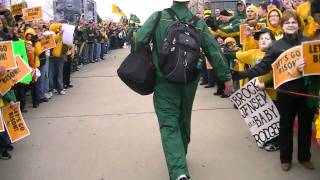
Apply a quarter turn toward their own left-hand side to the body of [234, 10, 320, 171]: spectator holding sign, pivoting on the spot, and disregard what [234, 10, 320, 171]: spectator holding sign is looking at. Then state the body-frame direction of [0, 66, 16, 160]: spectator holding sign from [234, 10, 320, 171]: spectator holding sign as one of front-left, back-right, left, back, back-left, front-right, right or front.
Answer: back

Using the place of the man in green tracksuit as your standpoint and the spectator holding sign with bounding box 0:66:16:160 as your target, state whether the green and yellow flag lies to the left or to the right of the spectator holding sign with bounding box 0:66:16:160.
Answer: right

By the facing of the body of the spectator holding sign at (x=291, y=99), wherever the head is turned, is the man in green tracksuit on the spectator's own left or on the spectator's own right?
on the spectator's own right

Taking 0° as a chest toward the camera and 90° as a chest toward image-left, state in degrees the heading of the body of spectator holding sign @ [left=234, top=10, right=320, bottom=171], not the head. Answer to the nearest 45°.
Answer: approximately 0°

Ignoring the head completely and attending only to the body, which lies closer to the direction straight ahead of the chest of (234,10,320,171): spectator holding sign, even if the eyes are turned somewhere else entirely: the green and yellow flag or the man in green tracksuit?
the man in green tracksuit
